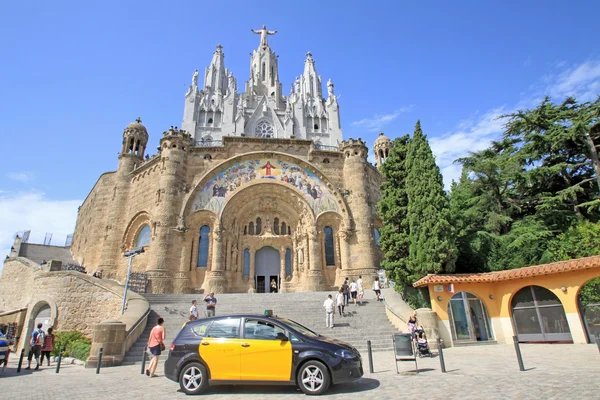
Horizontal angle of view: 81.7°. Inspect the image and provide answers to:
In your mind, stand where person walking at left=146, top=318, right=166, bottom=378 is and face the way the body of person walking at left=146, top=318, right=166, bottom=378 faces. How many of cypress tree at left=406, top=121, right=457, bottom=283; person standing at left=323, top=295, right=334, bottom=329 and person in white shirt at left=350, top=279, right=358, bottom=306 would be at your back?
0

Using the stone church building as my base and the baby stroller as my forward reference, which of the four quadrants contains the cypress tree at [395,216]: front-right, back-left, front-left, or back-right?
front-left

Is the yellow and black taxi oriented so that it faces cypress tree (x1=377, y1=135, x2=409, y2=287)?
no

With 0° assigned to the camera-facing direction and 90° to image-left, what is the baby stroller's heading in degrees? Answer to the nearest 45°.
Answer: approximately 315°

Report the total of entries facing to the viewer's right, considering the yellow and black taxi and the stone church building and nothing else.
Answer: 1

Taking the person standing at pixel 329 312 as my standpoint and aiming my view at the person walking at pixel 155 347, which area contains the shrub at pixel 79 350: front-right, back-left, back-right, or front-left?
front-right

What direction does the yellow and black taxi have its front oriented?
to the viewer's right

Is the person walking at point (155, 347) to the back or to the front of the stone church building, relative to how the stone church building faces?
to the front

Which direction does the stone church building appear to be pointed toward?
toward the camera

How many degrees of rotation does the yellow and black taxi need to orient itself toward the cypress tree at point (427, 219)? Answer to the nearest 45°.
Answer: approximately 45° to its left

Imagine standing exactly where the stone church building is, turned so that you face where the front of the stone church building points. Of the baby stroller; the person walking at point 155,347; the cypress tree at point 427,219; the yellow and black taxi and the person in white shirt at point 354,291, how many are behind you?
0

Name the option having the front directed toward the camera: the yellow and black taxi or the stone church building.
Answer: the stone church building

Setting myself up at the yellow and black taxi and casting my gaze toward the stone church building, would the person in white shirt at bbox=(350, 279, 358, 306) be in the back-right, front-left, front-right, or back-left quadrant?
front-right

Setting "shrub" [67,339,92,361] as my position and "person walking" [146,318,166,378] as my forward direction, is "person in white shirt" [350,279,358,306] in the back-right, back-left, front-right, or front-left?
front-left

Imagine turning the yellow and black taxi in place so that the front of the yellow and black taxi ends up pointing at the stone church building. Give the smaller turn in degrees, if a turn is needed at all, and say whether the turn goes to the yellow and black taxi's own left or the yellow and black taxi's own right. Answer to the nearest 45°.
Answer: approximately 90° to the yellow and black taxi's own left

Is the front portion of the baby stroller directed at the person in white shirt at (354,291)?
no
